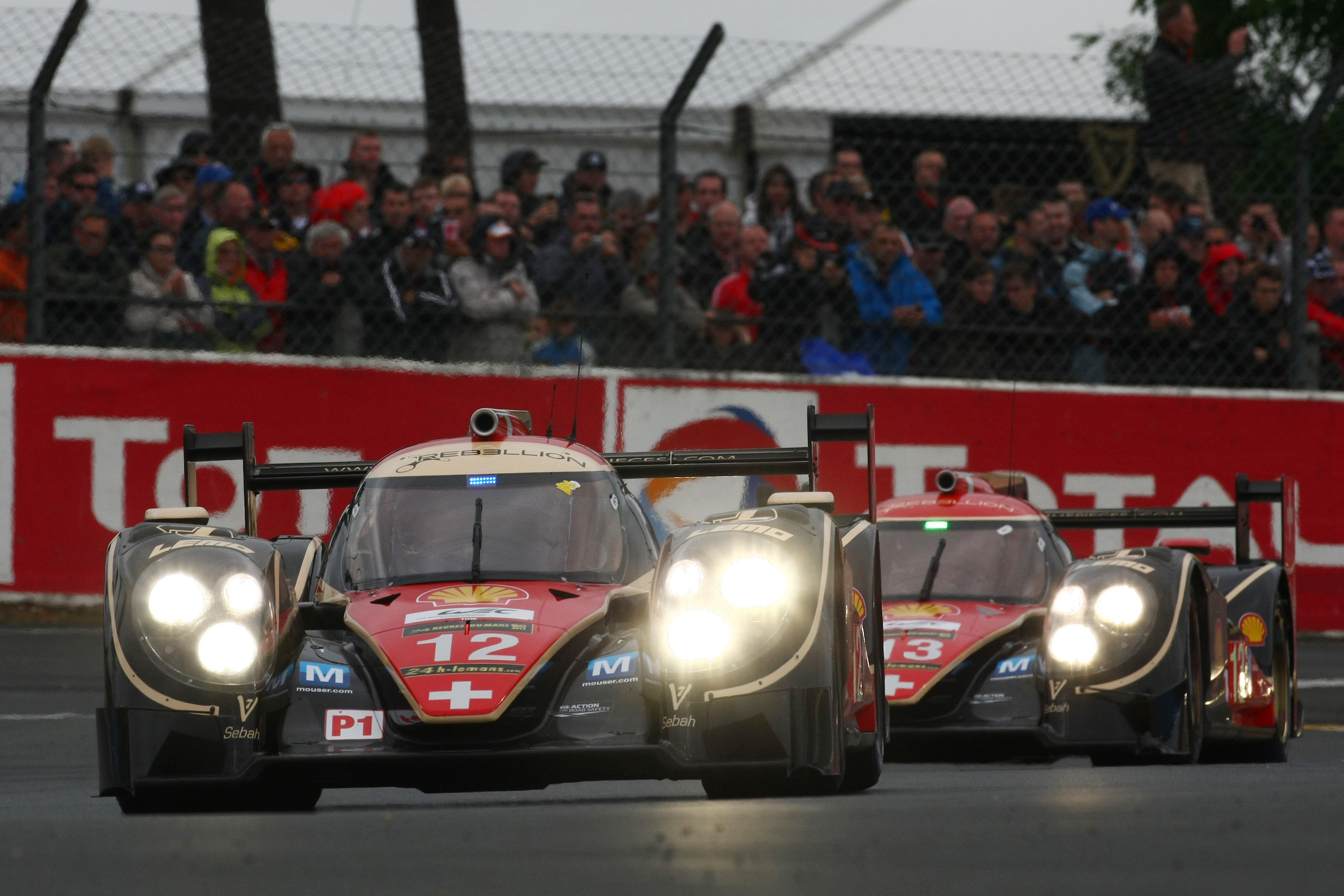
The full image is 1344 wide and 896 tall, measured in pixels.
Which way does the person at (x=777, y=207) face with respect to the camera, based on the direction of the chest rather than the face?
toward the camera

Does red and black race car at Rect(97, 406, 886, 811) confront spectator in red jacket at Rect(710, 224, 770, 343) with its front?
no

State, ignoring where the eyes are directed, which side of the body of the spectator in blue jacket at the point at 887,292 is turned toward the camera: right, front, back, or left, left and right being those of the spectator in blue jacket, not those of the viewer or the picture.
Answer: front

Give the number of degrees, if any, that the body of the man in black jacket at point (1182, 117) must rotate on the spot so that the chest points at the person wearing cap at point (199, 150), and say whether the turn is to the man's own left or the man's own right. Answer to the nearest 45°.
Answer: approximately 135° to the man's own right

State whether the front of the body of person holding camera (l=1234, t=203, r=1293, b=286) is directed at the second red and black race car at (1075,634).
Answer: yes

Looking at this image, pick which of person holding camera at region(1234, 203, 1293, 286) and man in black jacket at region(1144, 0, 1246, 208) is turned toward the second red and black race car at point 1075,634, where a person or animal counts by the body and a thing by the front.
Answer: the person holding camera

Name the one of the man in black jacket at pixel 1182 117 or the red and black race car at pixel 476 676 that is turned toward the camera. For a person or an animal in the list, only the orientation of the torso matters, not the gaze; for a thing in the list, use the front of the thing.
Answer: the red and black race car

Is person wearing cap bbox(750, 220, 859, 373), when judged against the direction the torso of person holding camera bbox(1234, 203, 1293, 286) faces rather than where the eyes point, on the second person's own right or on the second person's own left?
on the second person's own right

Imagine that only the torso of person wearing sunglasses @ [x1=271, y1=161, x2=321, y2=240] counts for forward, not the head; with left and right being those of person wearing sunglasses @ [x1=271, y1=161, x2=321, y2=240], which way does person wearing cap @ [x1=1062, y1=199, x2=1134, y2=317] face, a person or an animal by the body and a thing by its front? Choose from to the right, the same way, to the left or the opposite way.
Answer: the same way

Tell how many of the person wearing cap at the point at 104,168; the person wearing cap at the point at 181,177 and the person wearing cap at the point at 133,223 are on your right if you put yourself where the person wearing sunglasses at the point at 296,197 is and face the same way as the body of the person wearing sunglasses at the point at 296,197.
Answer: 3

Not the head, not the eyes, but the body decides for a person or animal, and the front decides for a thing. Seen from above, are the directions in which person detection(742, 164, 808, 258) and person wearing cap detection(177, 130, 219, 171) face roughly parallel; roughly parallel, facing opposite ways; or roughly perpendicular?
roughly parallel

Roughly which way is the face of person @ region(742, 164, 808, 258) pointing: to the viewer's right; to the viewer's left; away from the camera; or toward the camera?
toward the camera

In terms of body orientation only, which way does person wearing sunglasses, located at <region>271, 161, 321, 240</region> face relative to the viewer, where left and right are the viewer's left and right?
facing the viewer

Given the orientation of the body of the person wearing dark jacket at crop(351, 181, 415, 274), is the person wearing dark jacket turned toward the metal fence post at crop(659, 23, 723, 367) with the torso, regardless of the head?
no

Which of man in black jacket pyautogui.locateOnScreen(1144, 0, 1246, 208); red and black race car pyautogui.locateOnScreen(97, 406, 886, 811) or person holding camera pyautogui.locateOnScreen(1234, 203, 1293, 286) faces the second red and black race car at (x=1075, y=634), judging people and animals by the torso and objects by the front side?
the person holding camera

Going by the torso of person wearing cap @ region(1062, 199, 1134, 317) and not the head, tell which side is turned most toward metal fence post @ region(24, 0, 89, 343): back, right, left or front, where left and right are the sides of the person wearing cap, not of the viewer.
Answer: right

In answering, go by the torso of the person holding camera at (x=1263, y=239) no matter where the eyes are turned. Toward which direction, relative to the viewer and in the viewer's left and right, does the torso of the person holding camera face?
facing the viewer

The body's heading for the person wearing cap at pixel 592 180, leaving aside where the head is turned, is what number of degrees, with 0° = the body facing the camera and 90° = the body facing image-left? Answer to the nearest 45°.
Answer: approximately 0°

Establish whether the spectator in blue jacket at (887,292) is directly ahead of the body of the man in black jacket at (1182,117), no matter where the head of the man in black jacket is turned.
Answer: no
